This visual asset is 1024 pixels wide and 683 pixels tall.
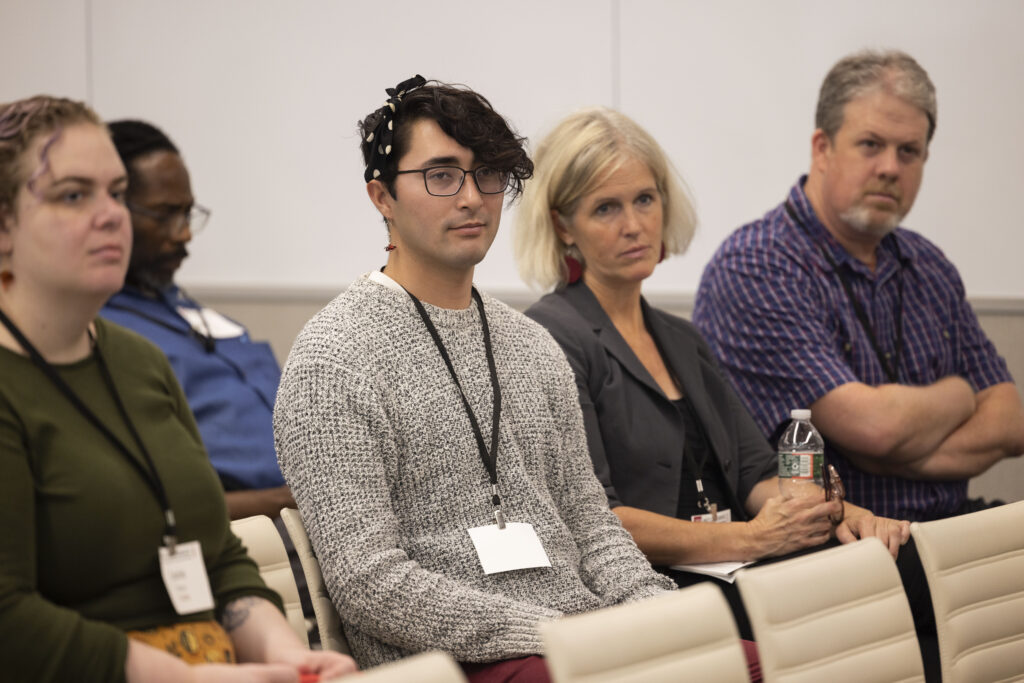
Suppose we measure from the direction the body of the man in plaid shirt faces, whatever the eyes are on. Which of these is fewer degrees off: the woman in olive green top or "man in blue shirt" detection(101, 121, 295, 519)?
the woman in olive green top

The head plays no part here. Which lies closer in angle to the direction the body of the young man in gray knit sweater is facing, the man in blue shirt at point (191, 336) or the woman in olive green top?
the woman in olive green top

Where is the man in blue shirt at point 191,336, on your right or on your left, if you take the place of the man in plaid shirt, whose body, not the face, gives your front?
on your right
